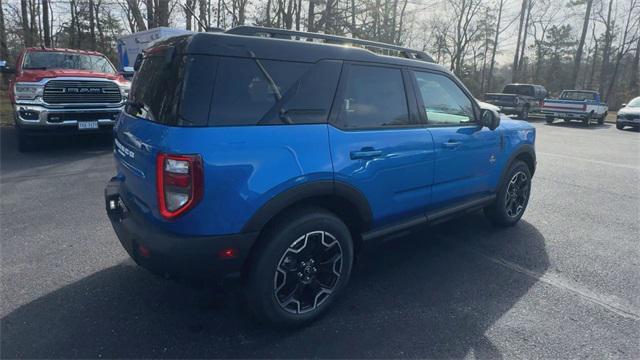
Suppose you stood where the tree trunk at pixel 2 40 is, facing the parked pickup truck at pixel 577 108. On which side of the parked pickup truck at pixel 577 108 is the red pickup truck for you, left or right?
right

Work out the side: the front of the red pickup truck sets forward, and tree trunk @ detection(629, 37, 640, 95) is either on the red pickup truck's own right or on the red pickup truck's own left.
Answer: on the red pickup truck's own left

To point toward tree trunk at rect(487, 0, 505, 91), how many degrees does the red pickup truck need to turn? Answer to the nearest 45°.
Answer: approximately 135° to its left

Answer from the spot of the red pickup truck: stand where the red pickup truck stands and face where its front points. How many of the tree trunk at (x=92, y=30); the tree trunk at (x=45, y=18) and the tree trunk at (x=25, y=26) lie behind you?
3

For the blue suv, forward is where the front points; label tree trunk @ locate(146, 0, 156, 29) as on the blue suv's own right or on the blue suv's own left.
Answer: on the blue suv's own left

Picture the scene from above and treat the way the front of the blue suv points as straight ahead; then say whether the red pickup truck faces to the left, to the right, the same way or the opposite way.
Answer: to the right

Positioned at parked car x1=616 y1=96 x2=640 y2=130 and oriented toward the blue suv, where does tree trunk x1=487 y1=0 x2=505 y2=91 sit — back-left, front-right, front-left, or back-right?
back-right

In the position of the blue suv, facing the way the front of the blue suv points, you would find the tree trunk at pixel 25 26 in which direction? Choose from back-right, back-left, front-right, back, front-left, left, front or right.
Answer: left

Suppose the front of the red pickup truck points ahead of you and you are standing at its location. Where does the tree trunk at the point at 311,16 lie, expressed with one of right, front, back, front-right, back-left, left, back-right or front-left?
back-left

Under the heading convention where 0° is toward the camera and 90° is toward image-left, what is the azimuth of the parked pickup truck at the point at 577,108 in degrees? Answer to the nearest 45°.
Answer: approximately 225°

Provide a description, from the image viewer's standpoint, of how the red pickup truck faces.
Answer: facing the viewer

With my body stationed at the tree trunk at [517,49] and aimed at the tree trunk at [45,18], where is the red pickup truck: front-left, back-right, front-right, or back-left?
front-left

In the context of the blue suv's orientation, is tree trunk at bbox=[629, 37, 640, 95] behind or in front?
in front

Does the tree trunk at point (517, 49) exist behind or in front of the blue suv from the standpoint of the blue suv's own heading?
in front

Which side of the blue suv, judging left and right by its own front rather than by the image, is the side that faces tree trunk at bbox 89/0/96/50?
left

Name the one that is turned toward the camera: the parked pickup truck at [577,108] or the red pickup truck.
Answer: the red pickup truck

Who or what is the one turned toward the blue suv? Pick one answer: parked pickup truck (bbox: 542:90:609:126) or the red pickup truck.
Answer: the red pickup truck

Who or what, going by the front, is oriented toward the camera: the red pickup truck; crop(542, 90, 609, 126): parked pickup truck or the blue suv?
the red pickup truck
